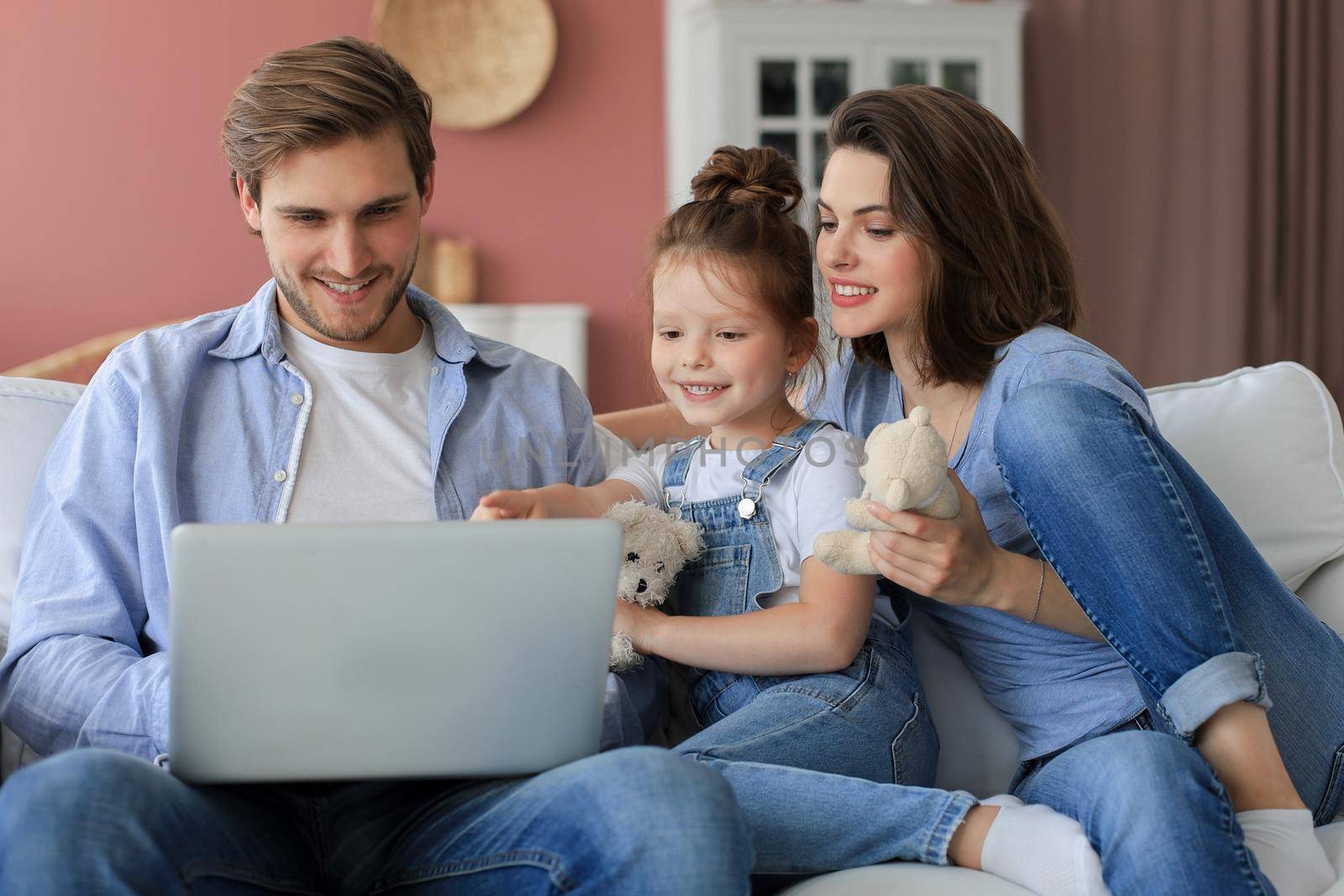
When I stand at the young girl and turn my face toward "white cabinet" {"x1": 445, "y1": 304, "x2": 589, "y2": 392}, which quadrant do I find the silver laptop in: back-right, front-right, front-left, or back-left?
back-left

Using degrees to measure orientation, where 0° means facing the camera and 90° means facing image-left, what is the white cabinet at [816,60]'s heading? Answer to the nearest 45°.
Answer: approximately 0°

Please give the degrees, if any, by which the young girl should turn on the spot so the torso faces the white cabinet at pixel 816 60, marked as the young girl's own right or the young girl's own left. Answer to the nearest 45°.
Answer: approximately 135° to the young girl's own right

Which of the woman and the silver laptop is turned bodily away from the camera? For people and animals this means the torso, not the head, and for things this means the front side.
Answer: the silver laptop

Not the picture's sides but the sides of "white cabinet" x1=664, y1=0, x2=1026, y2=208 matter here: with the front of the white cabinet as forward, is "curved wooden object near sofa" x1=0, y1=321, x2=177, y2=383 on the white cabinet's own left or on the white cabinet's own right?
on the white cabinet's own right

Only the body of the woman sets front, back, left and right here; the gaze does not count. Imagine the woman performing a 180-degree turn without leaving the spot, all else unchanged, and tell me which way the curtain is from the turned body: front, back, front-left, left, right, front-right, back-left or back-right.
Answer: front-left

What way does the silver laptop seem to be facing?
away from the camera
